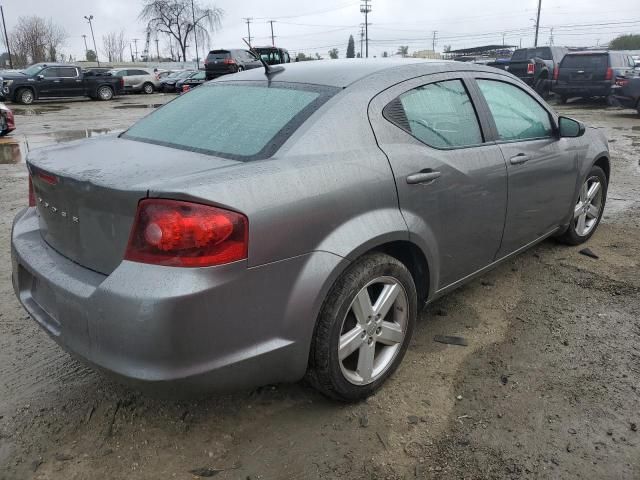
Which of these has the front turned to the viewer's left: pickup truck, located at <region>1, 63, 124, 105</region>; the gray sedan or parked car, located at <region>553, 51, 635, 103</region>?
the pickup truck

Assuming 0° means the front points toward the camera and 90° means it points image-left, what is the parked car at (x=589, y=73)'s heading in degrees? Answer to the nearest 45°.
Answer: approximately 225°

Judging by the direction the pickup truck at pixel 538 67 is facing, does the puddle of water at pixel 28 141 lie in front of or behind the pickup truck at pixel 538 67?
behind

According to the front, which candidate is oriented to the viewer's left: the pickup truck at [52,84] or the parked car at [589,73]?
the pickup truck

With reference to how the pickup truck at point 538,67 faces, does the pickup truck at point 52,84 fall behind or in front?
behind

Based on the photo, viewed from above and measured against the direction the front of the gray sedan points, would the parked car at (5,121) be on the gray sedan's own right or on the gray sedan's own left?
on the gray sedan's own left

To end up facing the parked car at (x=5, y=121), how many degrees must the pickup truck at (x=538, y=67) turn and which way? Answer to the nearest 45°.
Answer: approximately 180°

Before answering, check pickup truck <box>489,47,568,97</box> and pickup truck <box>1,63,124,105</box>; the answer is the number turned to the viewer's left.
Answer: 1

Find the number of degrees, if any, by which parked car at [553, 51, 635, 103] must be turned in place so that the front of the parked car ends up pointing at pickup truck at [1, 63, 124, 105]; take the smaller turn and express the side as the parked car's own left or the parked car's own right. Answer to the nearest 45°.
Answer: approximately 135° to the parked car's own left

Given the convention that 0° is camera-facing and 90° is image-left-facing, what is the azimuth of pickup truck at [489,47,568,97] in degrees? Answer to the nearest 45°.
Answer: approximately 225°

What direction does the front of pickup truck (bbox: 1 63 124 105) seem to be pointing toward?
to the viewer's left

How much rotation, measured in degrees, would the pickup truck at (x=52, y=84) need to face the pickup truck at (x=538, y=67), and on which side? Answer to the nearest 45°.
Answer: approximately 135° to its left

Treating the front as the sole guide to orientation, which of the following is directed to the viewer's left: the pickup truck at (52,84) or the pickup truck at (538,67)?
the pickup truck at (52,84)

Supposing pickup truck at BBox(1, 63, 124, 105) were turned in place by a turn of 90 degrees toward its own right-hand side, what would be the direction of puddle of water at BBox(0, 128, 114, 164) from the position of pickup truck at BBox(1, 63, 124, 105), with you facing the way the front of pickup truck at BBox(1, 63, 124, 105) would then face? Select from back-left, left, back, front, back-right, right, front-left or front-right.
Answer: back

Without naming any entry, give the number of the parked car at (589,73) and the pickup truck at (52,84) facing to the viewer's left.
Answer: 1

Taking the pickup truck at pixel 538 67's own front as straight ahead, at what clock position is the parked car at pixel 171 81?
The parked car is roughly at 8 o'clock from the pickup truck.
